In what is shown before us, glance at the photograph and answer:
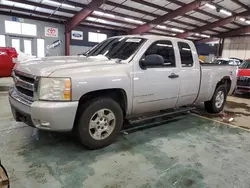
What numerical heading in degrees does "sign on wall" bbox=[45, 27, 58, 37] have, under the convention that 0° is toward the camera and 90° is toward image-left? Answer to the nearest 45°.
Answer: approximately 0°

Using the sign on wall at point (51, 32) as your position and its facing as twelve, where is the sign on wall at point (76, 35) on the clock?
the sign on wall at point (76, 35) is roughly at 8 o'clock from the sign on wall at point (51, 32).

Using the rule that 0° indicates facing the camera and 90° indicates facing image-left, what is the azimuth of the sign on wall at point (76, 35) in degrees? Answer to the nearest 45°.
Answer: approximately 0°

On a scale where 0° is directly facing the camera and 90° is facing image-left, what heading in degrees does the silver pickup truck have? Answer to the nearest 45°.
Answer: approximately 45°

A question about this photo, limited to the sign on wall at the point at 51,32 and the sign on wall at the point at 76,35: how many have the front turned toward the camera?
2

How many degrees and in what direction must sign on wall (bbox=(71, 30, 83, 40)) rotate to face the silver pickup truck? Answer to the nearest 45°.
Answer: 0° — it already faces it

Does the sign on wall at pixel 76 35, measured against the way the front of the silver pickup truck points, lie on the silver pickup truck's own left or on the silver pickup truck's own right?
on the silver pickup truck's own right

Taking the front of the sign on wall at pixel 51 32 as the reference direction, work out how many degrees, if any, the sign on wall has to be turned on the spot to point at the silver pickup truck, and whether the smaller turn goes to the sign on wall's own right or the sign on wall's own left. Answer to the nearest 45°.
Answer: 0° — it already faces it

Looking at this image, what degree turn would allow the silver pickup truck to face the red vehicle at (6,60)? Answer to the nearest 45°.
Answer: approximately 90° to its right

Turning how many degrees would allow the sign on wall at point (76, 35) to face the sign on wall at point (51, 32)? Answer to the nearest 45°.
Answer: approximately 45° to its right
